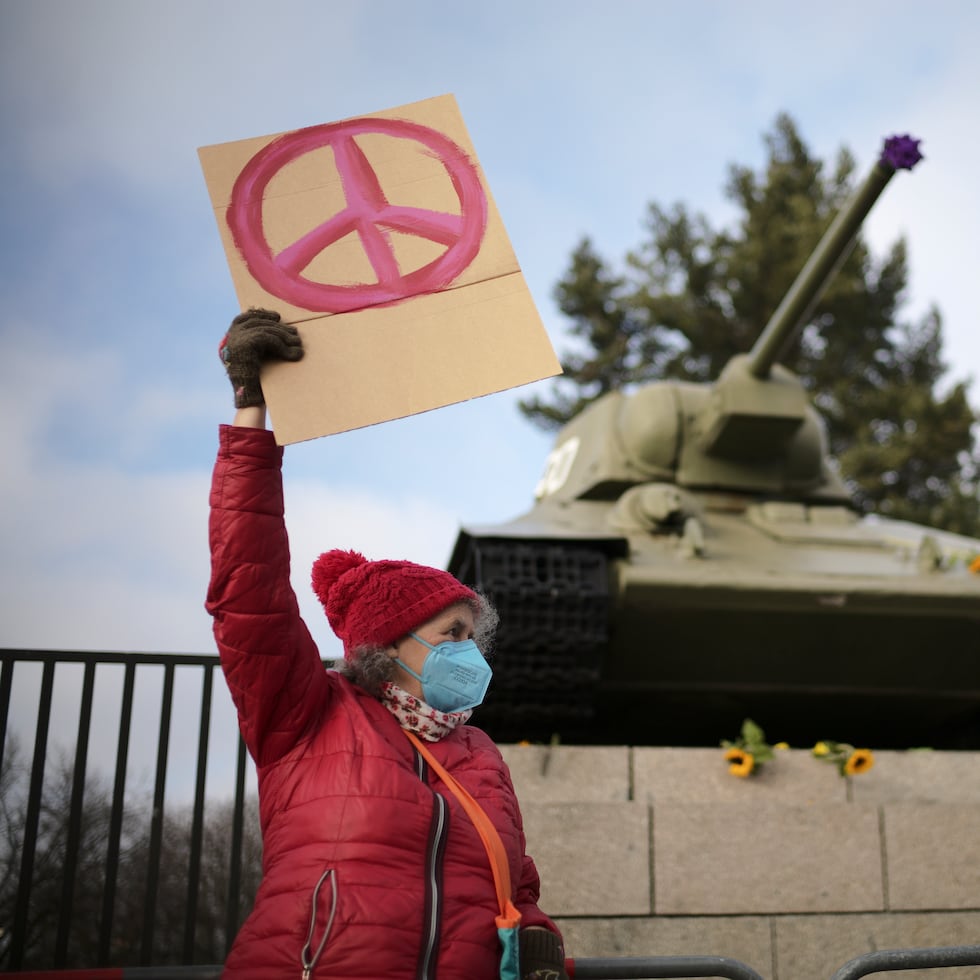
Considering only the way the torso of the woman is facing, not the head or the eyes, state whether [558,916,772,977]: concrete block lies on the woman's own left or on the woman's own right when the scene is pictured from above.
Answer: on the woman's own left

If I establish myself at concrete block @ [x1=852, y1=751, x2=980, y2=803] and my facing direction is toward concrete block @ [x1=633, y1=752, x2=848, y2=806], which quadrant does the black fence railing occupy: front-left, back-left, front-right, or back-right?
front-left

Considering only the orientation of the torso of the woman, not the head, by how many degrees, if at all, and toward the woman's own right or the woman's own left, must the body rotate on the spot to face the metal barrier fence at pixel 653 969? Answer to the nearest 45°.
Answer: approximately 90° to the woman's own left

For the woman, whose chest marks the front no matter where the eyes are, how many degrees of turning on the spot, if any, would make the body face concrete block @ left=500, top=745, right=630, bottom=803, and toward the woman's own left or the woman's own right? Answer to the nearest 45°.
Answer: approximately 135° to the woman's own left

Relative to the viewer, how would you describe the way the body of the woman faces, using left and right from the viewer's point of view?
facing the viewer and to the right of the viewer

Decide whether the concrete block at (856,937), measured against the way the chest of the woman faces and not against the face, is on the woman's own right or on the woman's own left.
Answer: on the woman's own left
